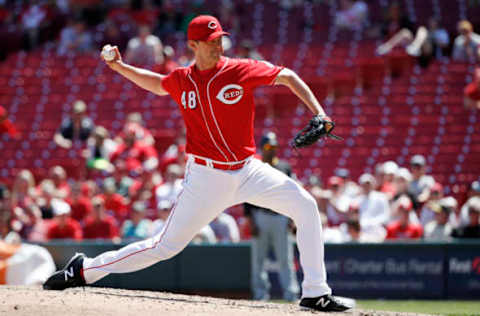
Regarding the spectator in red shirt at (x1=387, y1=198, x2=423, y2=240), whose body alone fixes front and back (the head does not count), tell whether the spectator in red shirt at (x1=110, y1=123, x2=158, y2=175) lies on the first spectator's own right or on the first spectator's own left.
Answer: on the first spectator's own right

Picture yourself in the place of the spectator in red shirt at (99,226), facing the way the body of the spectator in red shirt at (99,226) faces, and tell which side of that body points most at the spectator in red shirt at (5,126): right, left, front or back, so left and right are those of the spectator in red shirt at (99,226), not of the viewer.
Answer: back

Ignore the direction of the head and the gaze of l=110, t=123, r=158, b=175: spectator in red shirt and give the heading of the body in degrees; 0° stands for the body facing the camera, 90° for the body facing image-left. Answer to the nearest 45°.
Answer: approximately 0°

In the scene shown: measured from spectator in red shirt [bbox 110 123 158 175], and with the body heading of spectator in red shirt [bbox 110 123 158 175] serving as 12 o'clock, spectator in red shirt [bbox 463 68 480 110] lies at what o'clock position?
spectator in red shirt [bbox 463 68 480 110] is roughly at 9 o'clock from spectator in red shirt [bbox 110 123 158 175].

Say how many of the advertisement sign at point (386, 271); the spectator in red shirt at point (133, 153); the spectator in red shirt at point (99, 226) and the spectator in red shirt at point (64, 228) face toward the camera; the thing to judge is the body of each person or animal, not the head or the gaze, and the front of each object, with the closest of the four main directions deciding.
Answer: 4

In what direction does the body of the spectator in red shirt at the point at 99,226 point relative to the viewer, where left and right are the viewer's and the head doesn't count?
facing the viewer

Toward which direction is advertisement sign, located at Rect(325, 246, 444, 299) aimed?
toward the camera

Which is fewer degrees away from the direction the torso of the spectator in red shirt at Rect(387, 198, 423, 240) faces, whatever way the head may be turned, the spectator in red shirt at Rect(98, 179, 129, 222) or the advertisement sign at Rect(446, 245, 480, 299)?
the advertisement sign

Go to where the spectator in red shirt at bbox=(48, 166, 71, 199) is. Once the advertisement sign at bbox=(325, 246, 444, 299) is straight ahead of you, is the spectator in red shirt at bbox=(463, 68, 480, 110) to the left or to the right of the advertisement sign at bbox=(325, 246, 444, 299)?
left

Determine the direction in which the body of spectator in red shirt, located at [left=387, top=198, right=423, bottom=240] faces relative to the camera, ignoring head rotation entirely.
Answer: toward the camera

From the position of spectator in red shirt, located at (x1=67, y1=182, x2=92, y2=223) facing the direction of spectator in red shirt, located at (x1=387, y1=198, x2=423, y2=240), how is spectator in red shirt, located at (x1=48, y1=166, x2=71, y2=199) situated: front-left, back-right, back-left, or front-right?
back-left
